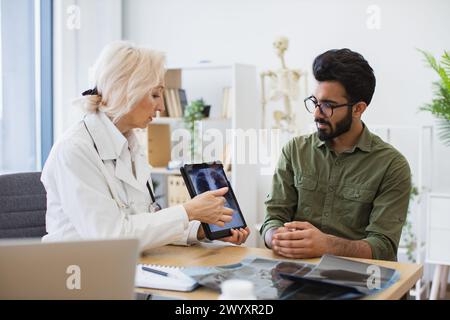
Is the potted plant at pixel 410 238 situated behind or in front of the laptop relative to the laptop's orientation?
in front

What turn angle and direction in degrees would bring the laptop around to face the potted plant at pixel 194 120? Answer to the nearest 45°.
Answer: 0° — it already faces it

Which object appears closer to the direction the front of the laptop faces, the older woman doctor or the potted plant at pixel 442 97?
the older woman doctor

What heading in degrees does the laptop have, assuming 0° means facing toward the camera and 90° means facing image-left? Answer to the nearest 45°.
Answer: approximately 180°

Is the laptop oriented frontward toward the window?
yes

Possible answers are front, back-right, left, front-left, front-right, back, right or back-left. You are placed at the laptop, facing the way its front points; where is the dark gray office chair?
front

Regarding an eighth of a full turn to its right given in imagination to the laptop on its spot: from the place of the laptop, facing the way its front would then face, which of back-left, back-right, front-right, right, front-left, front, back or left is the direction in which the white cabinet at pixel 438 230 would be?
front

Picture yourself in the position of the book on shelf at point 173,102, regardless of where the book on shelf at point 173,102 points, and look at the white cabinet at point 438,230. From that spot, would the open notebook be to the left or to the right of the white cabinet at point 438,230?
right

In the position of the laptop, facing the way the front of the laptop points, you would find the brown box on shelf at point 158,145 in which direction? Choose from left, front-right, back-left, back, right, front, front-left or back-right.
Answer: front

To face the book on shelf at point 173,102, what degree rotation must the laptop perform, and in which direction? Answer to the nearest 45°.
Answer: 0° — it already faces it

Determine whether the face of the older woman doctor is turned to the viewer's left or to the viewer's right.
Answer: to the viewer's right

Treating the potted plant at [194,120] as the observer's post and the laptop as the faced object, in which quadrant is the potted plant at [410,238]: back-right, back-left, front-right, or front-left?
front-left
